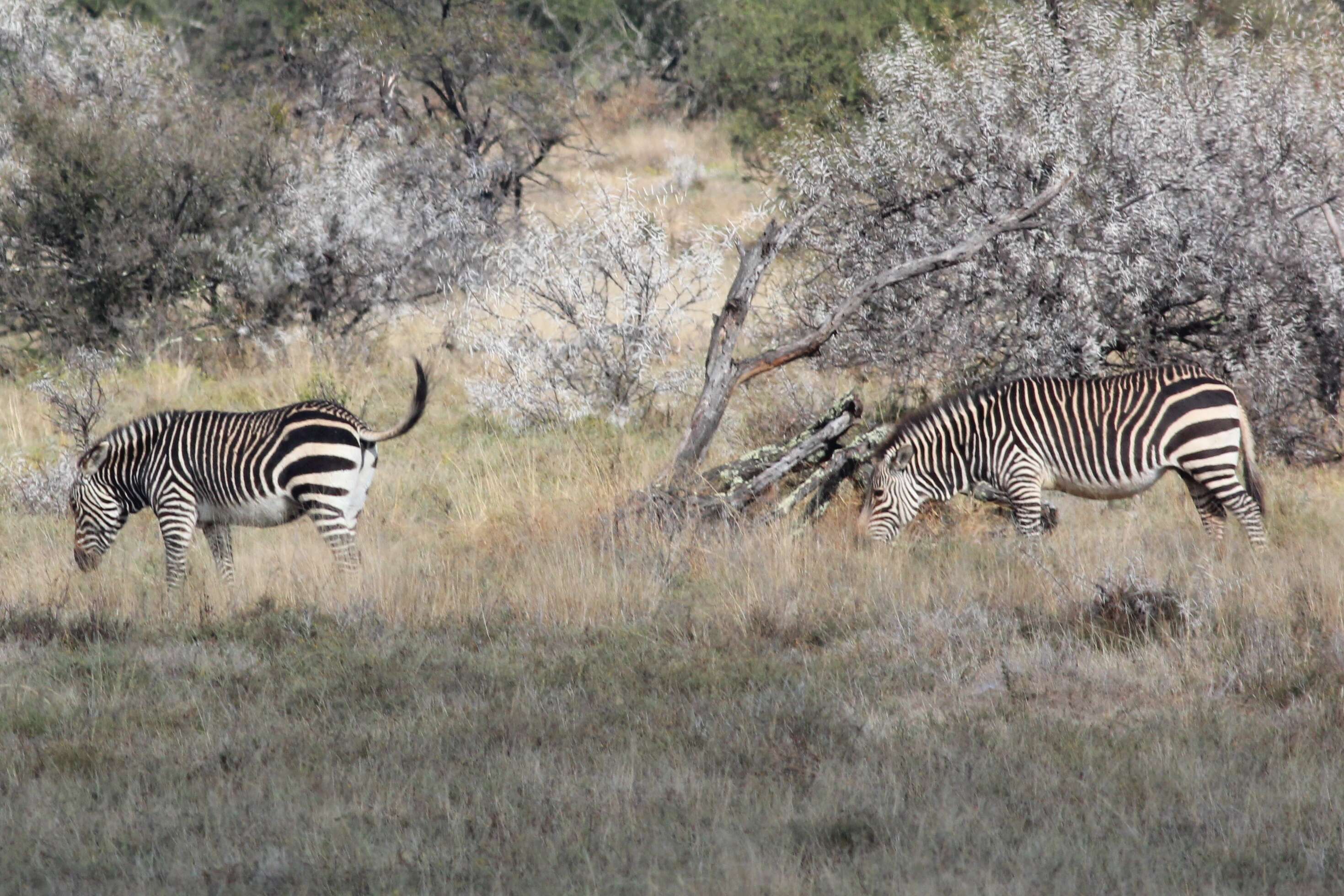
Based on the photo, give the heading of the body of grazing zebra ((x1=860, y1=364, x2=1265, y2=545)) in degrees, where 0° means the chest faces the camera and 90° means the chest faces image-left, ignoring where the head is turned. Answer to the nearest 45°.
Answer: approximately 90°

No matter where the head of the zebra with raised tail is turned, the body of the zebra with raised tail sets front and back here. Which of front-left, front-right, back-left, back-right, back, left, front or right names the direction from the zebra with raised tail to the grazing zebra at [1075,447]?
back

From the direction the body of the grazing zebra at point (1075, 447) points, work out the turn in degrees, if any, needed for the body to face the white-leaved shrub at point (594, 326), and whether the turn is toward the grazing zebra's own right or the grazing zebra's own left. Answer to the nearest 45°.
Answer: approximately 45° to the grazing zebra's own right

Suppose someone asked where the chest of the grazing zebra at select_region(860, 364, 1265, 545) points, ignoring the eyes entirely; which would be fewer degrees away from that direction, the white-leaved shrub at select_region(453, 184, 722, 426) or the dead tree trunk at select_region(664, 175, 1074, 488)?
the dead tree trunk

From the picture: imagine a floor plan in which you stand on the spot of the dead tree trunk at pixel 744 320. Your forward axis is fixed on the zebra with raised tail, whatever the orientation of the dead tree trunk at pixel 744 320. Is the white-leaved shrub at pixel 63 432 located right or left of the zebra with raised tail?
right

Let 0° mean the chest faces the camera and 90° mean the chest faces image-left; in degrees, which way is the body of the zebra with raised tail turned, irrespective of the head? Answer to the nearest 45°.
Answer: approximately 90°

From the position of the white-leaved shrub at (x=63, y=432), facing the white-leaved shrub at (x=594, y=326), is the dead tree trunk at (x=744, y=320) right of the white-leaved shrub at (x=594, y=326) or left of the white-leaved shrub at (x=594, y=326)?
right

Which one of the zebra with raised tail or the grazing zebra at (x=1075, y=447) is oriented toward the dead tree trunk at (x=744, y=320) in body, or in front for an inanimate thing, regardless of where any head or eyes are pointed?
the grazing zebra

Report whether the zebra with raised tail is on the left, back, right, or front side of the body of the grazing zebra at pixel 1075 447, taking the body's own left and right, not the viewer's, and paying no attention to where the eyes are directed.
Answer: front

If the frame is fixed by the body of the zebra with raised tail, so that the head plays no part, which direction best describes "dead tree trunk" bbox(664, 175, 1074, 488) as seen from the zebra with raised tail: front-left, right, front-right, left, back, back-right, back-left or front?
back

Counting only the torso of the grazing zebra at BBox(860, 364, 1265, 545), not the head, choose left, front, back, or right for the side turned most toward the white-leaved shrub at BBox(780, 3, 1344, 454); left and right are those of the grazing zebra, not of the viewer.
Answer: right

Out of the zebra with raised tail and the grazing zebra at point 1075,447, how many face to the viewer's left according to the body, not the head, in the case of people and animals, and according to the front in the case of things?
2
